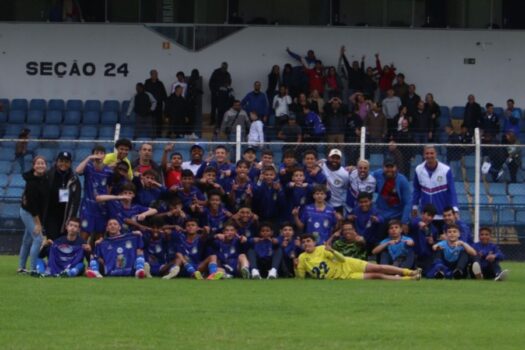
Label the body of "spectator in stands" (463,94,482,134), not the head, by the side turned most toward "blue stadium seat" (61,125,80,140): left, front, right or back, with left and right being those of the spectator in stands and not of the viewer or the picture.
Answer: right

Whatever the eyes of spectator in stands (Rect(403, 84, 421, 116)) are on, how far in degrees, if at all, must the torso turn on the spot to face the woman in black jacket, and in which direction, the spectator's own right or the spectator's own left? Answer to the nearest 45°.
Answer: approximately 45° to the spectator's own right

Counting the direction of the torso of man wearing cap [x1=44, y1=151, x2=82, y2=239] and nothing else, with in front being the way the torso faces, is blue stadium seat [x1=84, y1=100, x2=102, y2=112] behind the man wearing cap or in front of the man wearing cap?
behind

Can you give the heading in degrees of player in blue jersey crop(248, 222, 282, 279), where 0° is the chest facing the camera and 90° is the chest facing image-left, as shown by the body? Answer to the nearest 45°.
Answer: approximately 0°

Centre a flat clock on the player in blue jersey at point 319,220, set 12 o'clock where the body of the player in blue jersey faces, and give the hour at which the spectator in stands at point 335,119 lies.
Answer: The spectator in stands is roughly at 6 o'clock from the player in blue jersey.

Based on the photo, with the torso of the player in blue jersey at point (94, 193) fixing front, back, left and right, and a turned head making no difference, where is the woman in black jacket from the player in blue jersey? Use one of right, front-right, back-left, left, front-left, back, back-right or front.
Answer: right
